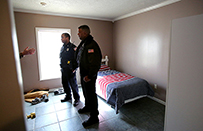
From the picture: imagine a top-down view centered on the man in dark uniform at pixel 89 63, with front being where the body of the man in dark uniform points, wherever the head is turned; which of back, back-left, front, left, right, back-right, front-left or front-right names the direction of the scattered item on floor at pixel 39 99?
front-right

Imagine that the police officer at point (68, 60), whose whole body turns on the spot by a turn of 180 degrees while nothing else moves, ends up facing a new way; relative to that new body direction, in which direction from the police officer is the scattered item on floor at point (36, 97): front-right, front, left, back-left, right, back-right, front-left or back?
left

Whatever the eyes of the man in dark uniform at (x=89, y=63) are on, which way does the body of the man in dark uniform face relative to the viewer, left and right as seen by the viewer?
facing to the left of the viewer

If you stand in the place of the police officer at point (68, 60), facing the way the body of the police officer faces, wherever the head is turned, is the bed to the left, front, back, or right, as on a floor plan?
back

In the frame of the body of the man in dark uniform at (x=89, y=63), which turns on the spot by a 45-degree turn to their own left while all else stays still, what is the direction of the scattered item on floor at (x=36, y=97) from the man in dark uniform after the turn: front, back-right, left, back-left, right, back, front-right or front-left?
right

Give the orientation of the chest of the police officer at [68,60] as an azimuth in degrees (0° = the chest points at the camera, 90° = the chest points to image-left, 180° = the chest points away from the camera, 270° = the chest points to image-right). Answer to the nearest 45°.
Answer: approximately 45°
